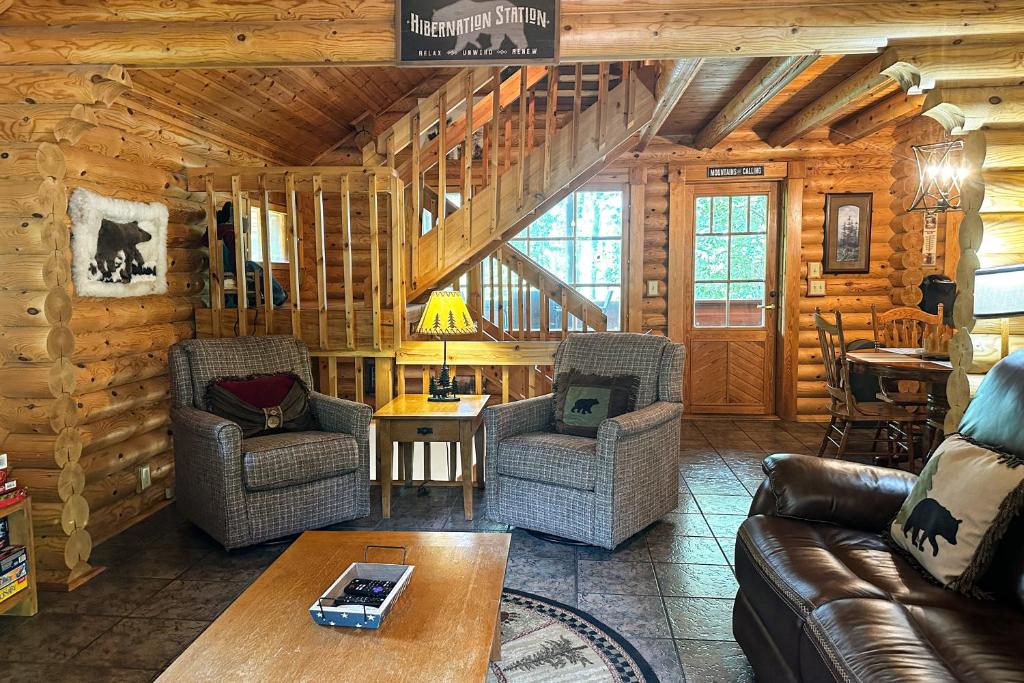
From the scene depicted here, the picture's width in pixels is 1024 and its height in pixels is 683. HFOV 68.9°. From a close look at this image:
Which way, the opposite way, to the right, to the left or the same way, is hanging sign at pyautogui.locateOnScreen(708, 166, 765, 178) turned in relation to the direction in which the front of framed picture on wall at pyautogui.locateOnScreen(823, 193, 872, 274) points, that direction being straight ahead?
the same way

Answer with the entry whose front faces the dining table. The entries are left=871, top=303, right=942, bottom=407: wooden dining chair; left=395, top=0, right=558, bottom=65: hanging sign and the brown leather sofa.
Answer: the wooden dining chair

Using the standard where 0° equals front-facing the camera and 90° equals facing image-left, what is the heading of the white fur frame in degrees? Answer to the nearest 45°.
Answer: approximately 315°

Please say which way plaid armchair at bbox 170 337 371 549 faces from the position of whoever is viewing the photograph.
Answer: facing the viewer and to the right of the viewer

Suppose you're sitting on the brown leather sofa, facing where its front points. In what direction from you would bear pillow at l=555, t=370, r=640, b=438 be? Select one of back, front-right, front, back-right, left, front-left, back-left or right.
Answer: right

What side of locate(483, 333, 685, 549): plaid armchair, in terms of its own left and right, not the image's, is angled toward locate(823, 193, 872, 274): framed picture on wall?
back

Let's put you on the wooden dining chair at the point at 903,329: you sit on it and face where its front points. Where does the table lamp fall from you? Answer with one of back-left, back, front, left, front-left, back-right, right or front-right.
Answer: front-right

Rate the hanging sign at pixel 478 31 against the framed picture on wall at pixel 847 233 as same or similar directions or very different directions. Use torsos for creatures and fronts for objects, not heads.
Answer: same or similar directions

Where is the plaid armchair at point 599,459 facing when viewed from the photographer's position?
facing the viewer and to the left of the viewer

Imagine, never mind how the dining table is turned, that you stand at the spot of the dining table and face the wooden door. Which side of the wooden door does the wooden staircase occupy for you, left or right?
left

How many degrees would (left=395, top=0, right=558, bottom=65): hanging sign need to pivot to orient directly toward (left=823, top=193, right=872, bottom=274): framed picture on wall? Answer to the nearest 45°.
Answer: approximately 135° to its left

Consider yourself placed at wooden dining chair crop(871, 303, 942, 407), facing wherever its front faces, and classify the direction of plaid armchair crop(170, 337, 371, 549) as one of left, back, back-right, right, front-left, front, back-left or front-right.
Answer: front-right

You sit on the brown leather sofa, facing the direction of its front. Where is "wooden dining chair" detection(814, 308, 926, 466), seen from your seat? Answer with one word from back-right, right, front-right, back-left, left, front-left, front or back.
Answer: back-right

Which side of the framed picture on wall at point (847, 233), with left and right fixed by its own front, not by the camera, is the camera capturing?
front

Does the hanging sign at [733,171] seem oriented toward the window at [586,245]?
no

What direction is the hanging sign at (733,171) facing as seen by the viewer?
toward the camera
